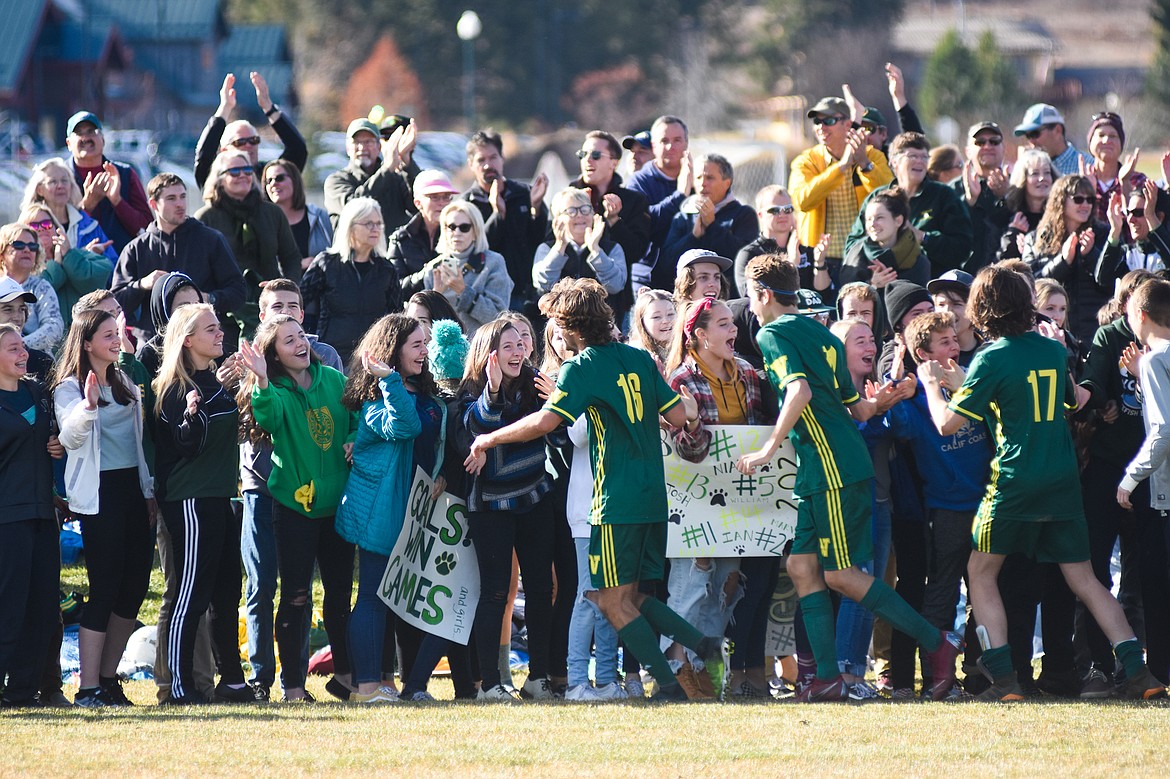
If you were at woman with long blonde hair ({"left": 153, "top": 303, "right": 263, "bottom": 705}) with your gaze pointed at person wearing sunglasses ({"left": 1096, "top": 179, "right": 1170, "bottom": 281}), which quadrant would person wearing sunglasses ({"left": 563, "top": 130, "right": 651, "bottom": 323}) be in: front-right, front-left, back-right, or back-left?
front-left

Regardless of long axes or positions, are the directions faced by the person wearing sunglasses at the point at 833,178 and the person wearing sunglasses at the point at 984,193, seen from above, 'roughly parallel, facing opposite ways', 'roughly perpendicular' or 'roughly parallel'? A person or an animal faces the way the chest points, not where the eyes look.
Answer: roughly parallel

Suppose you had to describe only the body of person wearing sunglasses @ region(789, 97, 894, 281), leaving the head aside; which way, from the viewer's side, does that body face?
toward the camera

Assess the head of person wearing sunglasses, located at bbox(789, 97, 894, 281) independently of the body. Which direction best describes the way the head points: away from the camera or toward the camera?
toward the camera

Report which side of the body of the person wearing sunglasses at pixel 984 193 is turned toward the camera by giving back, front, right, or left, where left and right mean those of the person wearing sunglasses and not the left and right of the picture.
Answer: front

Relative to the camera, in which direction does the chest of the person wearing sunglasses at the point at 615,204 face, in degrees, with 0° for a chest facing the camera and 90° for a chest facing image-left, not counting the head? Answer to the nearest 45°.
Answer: approximately 45°

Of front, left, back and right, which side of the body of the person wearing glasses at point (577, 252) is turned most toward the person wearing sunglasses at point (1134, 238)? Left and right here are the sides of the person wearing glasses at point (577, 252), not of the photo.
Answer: left

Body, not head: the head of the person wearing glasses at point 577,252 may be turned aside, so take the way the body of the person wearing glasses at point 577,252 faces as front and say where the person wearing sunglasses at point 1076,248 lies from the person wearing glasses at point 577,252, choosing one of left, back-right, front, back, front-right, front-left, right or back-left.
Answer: left

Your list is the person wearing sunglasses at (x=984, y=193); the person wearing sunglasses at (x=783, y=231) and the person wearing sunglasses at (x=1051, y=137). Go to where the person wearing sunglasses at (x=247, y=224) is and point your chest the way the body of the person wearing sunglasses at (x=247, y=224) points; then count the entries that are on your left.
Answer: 3

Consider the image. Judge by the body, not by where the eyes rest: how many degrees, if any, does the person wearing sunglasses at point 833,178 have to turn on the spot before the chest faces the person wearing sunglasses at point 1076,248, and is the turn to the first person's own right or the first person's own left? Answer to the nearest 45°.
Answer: approximately 90° to the first person's own left

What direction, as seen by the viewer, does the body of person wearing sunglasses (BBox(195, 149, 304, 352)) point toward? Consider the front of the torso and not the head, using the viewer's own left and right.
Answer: facing the viewer

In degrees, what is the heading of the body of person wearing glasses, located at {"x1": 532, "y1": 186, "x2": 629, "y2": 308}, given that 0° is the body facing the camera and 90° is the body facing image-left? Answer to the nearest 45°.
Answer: approximately 0°

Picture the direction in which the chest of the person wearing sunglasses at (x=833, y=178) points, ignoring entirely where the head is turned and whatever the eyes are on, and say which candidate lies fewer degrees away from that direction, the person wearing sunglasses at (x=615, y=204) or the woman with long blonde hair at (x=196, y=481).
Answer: the woman with long blonde hair

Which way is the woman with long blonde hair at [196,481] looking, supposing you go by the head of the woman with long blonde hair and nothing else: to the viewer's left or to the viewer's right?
to the viewer's right

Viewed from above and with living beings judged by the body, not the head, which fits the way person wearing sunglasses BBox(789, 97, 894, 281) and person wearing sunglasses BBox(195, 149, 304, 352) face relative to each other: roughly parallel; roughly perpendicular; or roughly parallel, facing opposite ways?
roughly parallel

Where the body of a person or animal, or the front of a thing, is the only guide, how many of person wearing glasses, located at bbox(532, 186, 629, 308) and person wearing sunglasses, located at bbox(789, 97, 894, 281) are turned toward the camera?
2

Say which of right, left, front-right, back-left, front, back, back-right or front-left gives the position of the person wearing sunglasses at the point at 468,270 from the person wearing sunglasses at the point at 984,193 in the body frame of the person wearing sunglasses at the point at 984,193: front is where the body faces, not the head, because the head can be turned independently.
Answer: front-right

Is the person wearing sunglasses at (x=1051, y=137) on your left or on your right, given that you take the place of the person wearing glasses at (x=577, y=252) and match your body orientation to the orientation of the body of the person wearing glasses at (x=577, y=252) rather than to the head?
on your left

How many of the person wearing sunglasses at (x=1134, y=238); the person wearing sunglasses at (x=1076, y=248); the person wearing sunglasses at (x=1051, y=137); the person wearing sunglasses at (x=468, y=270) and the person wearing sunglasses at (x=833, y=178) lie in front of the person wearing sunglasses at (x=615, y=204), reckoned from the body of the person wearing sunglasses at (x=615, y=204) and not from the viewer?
1

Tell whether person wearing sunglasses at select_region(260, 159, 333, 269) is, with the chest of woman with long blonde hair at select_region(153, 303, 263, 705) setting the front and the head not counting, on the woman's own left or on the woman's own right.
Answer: on the woman's own left

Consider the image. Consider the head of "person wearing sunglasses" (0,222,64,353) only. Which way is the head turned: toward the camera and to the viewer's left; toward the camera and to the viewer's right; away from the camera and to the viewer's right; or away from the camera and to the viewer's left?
toward the camera and to the viewer's right
